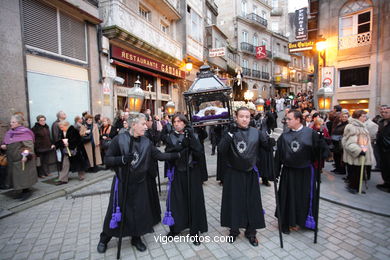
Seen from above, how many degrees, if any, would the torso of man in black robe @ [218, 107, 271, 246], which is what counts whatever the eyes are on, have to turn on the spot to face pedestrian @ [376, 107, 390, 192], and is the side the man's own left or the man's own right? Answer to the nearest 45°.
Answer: approximately 135° to the man's own left

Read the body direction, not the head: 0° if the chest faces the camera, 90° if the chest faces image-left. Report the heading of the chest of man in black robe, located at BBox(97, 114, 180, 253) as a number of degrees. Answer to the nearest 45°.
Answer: approximately 315°

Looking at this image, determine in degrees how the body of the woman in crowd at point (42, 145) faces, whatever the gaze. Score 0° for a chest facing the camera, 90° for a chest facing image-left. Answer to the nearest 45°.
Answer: approximately 315°

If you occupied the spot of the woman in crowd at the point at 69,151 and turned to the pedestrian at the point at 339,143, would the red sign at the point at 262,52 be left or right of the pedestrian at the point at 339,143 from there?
left

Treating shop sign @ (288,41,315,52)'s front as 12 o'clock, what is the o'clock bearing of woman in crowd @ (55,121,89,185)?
The woman in crowd is roughly at 1 o'clock from the shop sign.

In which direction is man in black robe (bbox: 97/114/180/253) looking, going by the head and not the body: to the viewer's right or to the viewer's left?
to the viewer's right

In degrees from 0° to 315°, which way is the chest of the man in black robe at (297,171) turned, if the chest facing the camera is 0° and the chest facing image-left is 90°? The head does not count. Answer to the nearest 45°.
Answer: approximately 0°

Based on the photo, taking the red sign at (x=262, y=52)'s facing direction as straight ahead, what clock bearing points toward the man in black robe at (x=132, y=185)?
The man in black robe is roughly at 12 o'clock from the red sign.

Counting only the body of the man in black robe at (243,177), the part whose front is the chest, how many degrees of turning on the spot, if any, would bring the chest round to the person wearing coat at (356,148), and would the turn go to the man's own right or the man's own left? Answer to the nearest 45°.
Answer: approximately 135° to the man's own left
